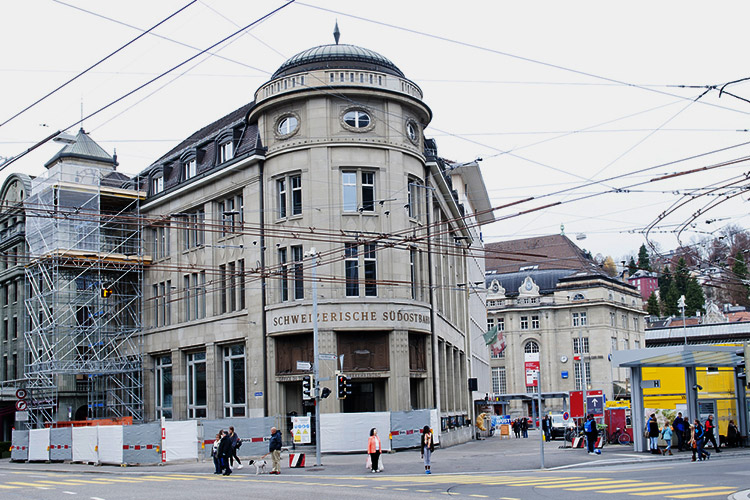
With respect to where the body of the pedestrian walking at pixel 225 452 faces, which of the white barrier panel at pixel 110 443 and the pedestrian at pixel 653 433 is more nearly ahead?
the white barrier panel

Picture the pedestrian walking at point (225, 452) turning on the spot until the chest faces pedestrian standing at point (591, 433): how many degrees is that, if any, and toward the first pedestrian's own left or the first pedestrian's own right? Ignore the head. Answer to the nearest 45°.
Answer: approximately 180°

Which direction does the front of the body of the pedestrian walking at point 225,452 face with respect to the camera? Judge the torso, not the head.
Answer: to the viewer's left

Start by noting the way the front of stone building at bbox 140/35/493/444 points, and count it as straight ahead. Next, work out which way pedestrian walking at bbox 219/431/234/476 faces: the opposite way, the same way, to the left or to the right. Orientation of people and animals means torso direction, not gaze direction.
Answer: to the right

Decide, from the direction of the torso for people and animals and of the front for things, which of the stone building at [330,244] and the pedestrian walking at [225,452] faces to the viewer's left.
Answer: the pedestrian walking

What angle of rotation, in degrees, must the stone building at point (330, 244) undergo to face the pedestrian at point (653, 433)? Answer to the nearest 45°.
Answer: approximately 45° to its left

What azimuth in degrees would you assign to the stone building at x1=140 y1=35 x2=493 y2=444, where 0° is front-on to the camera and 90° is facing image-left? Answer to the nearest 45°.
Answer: approximately 0°

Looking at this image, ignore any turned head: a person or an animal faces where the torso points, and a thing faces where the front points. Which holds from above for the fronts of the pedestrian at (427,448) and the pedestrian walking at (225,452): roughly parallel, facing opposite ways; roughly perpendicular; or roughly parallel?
roughly perpendicular
